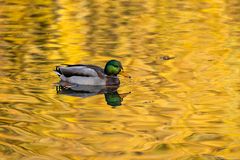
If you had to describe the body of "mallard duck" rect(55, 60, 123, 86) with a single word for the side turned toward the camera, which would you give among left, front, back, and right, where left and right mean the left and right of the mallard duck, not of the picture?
right
